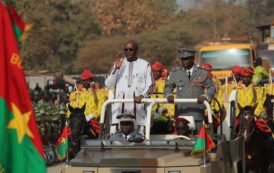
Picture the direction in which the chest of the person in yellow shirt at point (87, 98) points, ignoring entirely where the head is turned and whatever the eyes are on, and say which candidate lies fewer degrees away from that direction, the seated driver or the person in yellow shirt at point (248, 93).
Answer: the seated driver

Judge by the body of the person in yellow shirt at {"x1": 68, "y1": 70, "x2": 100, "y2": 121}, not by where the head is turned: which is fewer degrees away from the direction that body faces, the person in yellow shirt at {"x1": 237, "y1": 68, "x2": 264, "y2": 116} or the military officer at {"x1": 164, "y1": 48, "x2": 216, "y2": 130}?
the military officer

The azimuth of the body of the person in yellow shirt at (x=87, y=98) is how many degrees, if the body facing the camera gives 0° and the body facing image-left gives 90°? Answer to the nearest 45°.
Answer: approximately 0°

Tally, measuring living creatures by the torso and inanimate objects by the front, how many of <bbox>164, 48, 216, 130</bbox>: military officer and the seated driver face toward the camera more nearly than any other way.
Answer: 2

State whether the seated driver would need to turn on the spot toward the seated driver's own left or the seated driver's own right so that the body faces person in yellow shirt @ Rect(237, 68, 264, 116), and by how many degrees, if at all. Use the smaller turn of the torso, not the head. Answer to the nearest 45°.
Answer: approximately 135° to the seated driver's own left

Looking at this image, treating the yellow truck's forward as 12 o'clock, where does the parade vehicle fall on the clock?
The parade vehicle is roughly at 12 o'clock from the yellow truck.

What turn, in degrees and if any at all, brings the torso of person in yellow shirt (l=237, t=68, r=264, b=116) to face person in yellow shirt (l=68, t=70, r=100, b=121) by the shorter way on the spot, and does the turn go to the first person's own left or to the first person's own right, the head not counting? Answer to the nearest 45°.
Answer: approximately 90° to the first person's own right

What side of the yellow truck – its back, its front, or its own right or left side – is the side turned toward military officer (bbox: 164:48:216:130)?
front
